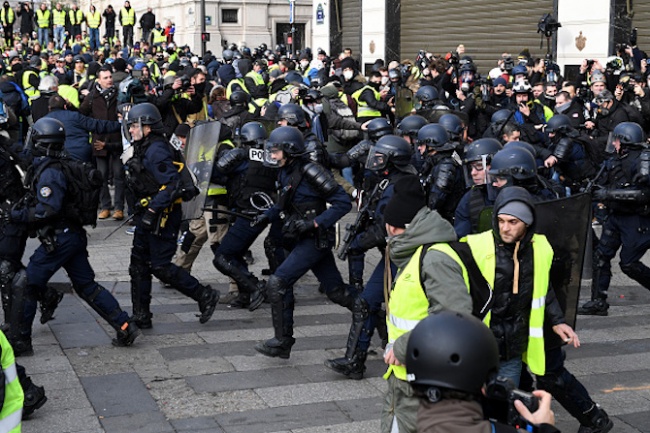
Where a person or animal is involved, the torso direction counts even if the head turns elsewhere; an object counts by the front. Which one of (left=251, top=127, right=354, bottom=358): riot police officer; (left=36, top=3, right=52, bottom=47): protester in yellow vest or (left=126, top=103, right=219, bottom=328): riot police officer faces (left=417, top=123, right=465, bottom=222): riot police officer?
the protester in yellow vest

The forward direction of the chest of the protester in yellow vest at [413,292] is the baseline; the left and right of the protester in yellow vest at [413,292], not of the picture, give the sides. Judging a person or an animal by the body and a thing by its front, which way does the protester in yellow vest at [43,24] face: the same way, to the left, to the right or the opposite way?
to the left

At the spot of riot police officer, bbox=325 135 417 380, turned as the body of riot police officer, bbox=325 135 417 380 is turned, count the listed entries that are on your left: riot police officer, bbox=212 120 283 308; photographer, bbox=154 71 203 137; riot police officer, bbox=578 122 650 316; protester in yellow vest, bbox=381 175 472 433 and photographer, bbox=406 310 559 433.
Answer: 2

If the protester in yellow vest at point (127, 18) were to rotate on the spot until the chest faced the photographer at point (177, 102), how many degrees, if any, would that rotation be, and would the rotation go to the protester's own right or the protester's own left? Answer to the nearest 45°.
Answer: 0° — they already face them

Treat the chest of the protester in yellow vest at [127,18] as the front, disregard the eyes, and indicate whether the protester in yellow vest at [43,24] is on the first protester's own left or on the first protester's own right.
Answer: on the first protester's own right

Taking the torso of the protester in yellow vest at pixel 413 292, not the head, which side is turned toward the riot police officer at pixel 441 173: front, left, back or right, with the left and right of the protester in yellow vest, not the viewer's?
right

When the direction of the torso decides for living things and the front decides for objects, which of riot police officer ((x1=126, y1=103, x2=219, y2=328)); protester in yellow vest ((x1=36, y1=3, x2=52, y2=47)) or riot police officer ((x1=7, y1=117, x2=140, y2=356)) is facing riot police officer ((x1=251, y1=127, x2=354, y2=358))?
the protester in yellow vest

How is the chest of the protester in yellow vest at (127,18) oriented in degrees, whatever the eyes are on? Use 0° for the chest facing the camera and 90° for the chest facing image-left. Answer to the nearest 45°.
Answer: approximately 0°

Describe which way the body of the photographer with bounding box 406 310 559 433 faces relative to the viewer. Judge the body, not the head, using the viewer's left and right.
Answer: facing away from the viewer and to the right of the viewer

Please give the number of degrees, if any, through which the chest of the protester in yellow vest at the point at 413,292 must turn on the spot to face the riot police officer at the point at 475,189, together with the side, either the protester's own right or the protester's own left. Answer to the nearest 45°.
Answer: approximately 90° to the protester's own right

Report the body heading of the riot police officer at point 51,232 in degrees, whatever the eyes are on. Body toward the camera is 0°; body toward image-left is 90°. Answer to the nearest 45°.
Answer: approximately 90°

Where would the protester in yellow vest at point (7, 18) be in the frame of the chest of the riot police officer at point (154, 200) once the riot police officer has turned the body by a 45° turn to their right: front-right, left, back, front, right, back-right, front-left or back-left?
front-right

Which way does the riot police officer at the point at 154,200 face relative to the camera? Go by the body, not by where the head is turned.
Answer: to the viewer's left

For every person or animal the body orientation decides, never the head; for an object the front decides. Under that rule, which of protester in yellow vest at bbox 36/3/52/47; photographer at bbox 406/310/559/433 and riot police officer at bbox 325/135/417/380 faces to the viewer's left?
the riot police officer

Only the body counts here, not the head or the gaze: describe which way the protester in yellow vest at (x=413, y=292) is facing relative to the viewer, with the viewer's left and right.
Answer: facing to the left of the viewer
